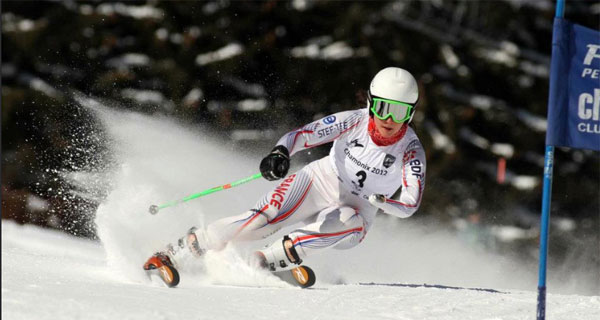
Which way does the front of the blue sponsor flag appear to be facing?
toward the camera

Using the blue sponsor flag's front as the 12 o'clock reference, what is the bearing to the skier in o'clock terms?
The skier is roughly at 4 o'clock from the blue sponsor flag.
